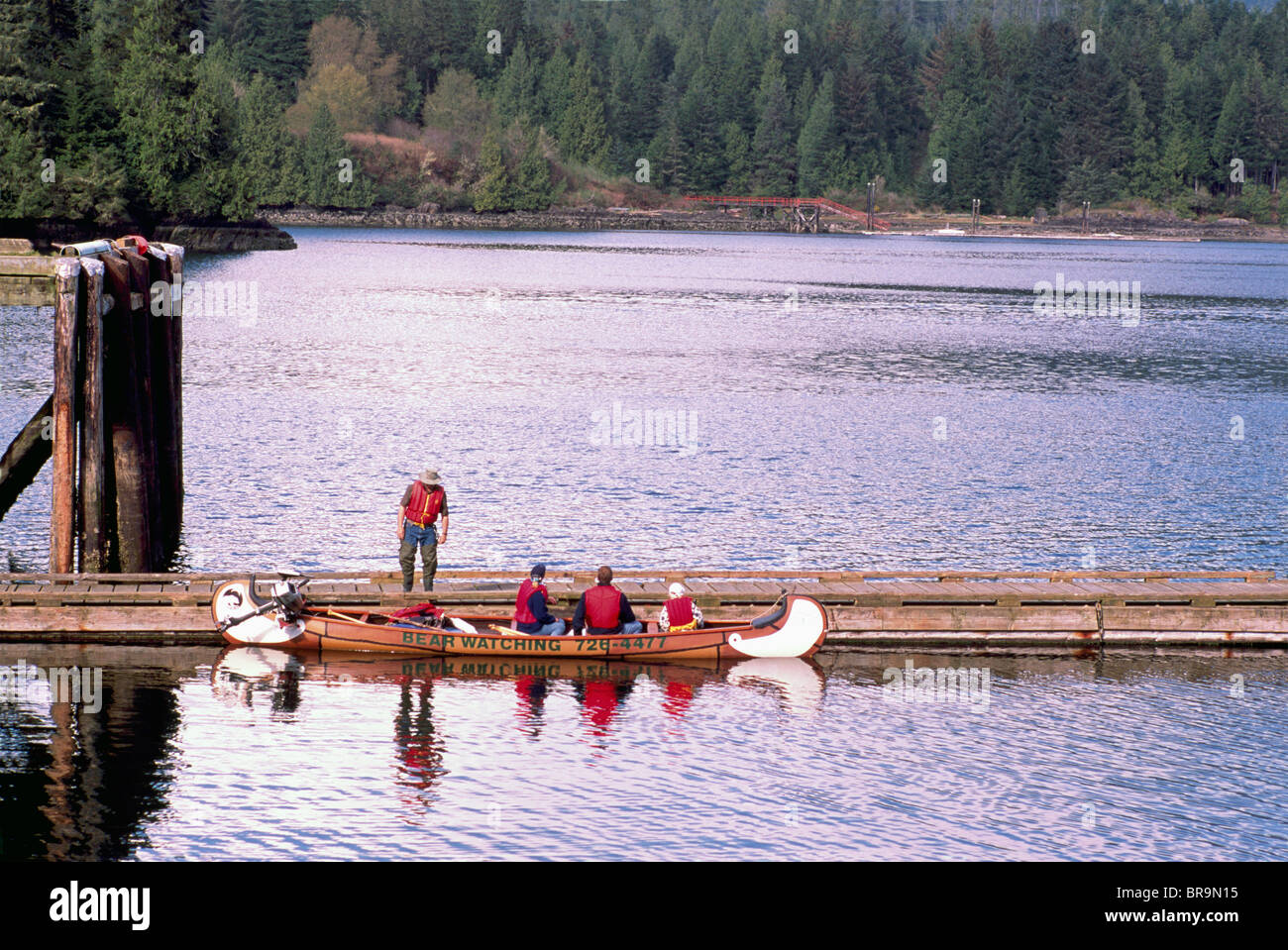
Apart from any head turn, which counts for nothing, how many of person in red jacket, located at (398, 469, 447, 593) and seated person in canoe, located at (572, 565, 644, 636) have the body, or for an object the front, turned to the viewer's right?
0

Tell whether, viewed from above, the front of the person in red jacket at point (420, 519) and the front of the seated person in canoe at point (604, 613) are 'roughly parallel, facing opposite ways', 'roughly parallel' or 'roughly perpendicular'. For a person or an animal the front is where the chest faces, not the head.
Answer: roughly parallel, facing opposite ways

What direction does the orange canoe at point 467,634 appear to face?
to the viewer's right

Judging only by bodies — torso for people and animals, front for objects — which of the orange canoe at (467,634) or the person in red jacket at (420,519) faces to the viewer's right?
the orange canoe

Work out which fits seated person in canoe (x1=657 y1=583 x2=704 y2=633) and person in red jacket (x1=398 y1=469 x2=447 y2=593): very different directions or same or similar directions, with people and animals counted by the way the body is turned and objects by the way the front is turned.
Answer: very different directions

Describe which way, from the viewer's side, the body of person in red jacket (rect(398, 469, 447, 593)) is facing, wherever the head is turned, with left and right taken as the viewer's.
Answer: facing the viewer

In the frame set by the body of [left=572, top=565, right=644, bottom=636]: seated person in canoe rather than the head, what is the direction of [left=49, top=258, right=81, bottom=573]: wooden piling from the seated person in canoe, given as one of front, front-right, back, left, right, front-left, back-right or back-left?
left

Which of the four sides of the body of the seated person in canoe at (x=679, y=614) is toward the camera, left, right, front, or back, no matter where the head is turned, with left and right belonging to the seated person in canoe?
back

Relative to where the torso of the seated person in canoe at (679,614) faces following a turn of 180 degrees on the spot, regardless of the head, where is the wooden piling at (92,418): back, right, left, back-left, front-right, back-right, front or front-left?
right

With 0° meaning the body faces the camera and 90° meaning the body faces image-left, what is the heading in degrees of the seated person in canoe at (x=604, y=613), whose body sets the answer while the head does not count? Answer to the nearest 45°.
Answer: approximately 180°

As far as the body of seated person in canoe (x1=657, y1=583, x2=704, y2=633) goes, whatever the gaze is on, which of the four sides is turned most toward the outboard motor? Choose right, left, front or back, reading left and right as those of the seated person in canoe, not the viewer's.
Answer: left

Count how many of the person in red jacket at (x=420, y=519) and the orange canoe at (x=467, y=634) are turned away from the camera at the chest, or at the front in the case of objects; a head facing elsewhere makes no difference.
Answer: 0
